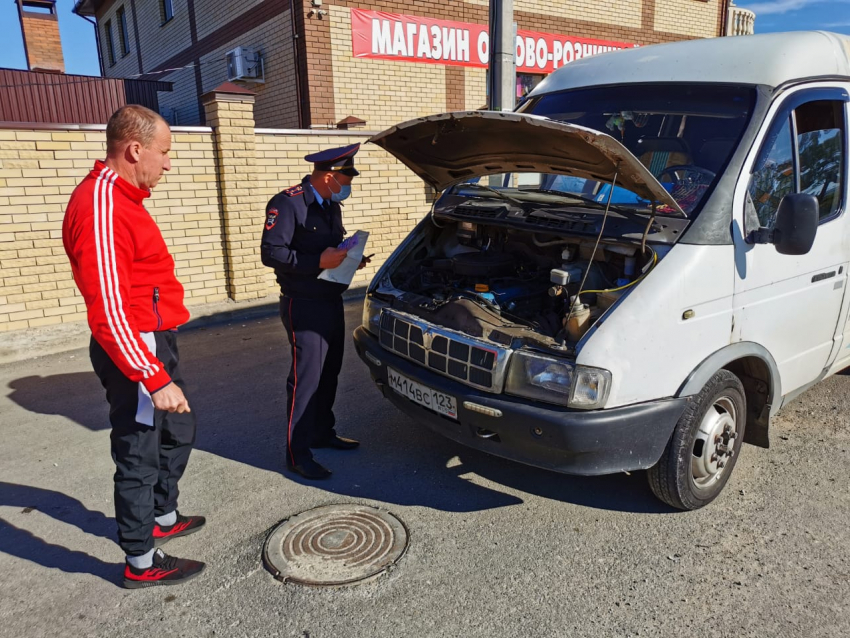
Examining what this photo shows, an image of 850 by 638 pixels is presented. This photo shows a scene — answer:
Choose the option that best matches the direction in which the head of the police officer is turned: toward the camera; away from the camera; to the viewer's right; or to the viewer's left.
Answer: to the viewer's right

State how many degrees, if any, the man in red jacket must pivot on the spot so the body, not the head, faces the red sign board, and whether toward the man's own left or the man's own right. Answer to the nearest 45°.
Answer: approximately 45° to the man's own left

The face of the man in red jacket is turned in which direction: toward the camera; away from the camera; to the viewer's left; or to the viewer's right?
to the viewer's right

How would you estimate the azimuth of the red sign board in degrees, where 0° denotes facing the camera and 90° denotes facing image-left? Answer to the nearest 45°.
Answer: approximately 315°

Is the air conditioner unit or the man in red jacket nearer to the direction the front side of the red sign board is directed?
the man in red jacket

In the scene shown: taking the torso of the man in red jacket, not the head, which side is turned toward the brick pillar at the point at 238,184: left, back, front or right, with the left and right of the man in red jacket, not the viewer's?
left

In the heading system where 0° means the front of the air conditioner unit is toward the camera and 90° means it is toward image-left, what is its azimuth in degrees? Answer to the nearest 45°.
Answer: approximately 45°

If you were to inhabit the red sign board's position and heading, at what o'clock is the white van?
The white van is roughly at 1 o'clock from the red sign board.

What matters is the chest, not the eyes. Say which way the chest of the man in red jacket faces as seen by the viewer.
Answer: to the viewer's right

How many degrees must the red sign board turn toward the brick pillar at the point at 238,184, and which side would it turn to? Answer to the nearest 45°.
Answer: approximately 45° to its right

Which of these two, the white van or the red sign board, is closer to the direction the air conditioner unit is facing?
the white van

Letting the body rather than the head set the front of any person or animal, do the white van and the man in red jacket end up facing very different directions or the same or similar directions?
very different directions
